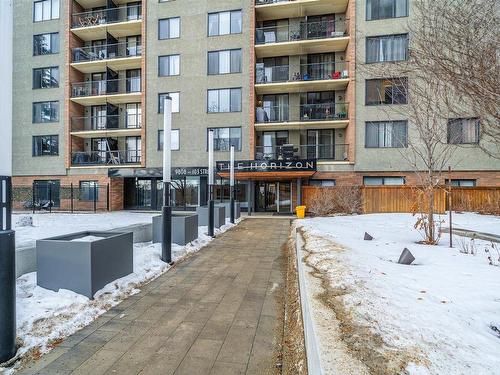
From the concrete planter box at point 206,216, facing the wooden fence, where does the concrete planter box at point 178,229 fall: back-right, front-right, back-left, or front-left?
back-right

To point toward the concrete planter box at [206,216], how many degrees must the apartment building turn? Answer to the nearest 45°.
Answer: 0° — it already faces it

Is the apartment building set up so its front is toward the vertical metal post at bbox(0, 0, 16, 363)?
yes

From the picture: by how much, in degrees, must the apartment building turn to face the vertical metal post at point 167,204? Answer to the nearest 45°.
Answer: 0° — it already faces it

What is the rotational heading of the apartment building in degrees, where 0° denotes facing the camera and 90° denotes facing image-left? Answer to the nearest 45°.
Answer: approximately 0°

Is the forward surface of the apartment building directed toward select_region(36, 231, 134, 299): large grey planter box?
yes

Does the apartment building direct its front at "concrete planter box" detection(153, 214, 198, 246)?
yes

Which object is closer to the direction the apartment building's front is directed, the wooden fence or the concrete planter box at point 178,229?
the concrete planter box
